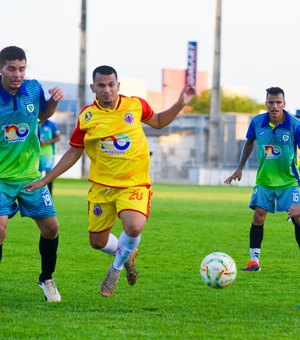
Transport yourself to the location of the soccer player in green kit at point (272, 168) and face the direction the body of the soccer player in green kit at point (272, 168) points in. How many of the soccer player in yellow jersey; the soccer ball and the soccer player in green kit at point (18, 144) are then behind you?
0

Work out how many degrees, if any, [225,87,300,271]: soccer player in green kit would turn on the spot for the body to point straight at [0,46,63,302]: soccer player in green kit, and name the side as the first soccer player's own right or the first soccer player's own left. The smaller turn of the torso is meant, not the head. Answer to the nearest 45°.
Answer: approximately 45° to the first soccer player's own right

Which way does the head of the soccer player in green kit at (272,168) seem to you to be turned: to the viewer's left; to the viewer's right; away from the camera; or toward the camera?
toward the camera

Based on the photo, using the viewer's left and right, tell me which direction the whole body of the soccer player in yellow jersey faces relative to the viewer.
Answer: facing the viewer

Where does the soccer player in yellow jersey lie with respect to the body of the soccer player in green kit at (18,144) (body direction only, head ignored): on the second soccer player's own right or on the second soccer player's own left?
on the second soccer player's own left

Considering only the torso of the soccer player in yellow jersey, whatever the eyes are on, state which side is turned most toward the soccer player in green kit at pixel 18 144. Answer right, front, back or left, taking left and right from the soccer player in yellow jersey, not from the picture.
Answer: right

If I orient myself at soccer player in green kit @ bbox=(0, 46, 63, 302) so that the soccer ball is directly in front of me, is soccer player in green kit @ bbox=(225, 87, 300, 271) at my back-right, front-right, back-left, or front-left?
front-left

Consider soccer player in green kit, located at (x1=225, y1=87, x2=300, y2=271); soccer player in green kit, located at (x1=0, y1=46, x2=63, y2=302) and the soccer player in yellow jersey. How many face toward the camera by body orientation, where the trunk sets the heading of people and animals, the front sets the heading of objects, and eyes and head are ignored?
3

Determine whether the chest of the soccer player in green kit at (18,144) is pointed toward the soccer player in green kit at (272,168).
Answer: no

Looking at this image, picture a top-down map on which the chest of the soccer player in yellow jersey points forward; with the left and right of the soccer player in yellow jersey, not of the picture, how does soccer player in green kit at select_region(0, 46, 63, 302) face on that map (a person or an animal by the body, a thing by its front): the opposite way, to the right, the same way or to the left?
the same way

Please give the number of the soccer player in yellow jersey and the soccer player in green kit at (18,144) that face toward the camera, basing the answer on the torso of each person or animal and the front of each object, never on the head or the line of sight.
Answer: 2

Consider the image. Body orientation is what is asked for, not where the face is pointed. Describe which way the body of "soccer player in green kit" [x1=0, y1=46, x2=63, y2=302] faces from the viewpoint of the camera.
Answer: toward the camera

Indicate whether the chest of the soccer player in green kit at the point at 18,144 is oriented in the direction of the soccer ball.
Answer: no

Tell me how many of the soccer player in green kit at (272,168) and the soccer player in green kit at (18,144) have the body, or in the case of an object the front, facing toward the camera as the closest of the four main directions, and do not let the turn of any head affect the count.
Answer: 2

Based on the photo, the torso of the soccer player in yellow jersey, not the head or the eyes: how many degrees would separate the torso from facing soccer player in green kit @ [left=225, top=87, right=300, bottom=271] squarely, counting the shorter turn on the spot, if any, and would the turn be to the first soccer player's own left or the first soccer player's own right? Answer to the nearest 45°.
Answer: approximately 135° to the first soccer player's own left

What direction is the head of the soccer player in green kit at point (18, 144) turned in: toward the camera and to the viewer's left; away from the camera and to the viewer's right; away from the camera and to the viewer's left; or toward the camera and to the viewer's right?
toward the camera and to the viewer's right
